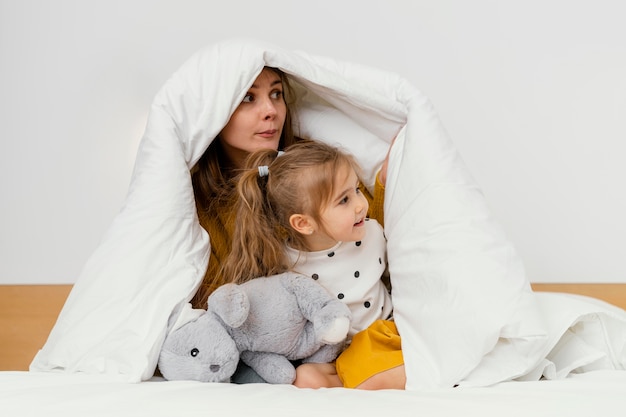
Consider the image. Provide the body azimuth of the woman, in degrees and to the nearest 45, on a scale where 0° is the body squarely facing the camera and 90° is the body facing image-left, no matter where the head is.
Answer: approximately 315°

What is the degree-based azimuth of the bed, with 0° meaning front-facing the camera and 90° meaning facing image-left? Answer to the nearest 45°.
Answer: approximately 0°

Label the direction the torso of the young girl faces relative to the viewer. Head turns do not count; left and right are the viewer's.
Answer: facing the viewer and to the right of the viewer
